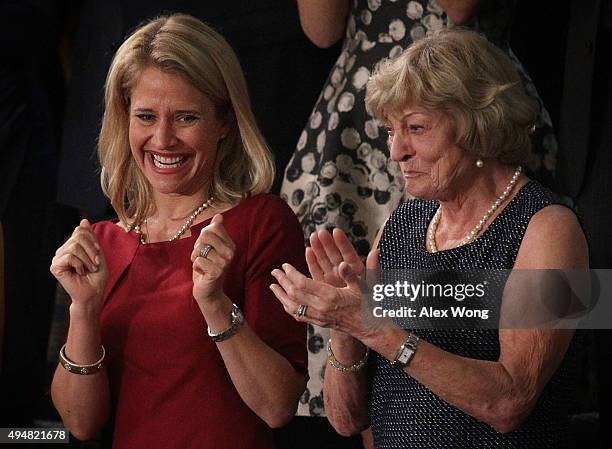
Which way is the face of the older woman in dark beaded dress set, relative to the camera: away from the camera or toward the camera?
toward the camera

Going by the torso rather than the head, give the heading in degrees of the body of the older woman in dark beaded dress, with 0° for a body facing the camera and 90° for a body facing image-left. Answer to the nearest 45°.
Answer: approximately 45°
